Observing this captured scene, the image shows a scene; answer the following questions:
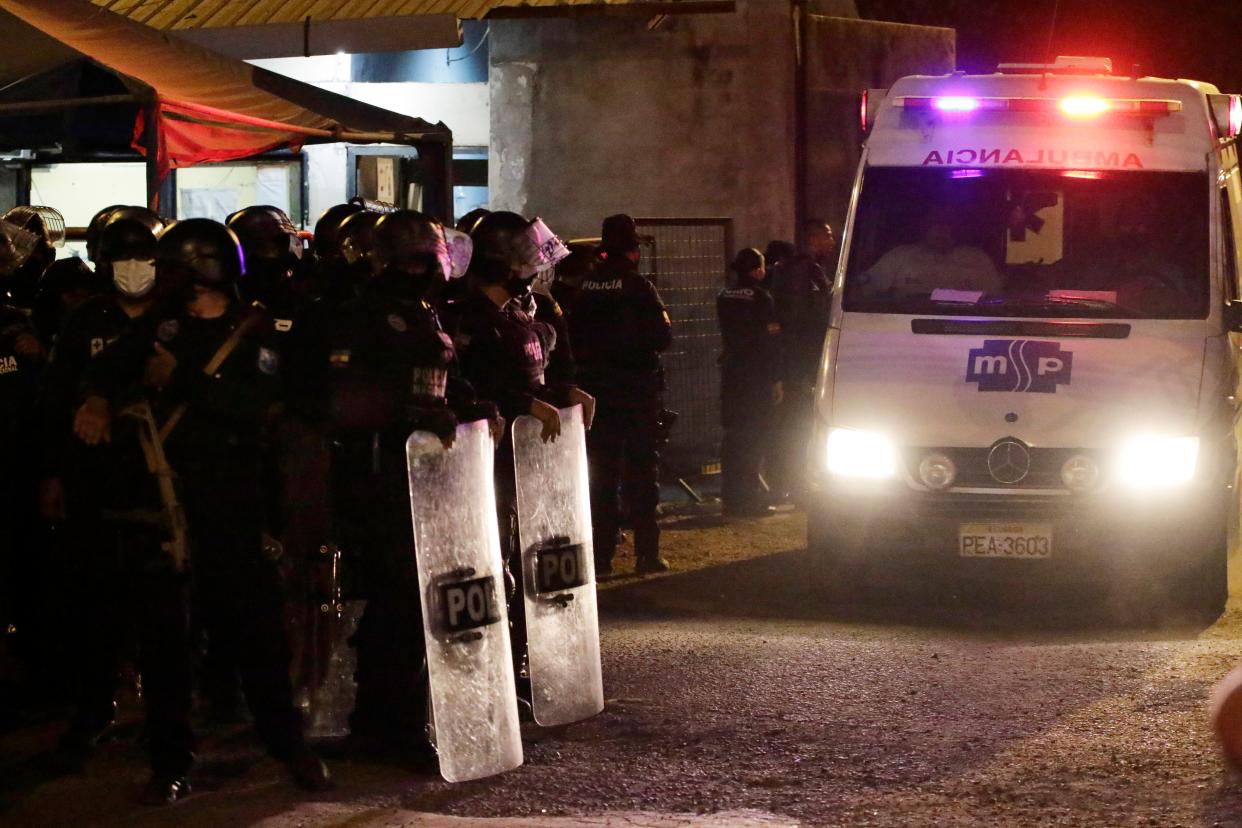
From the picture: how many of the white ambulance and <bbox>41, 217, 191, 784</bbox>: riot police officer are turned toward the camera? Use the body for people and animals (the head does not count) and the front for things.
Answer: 2

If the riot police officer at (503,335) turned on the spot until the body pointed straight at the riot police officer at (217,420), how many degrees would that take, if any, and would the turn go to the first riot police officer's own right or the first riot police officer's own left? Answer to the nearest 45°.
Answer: approximately 90° to the first riot police officer's own right
